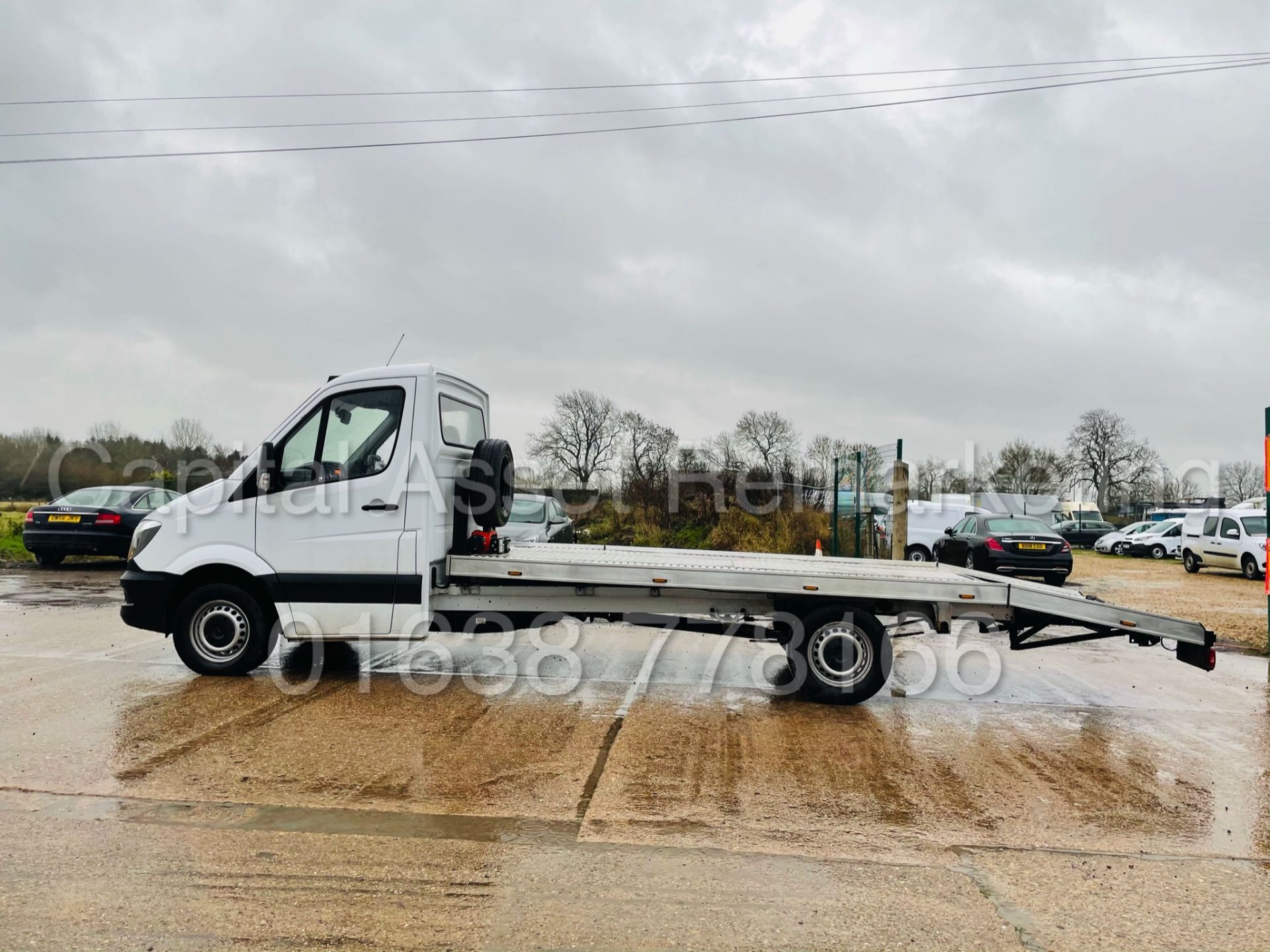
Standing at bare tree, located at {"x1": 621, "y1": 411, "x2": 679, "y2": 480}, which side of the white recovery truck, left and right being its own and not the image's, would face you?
right

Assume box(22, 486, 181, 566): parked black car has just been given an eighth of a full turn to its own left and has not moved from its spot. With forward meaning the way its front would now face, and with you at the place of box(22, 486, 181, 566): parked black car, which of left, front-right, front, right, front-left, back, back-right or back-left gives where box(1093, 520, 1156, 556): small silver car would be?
right

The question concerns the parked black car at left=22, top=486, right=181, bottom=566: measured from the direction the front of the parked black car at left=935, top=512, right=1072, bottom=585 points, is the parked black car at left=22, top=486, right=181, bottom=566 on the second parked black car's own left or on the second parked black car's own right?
on the second parked black car's own left

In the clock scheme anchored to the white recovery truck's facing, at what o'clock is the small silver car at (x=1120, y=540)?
The small silver car is roughly at 4 o'clock from the white recovery truck.

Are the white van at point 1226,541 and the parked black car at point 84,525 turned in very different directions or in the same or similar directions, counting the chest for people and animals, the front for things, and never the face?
very different directions

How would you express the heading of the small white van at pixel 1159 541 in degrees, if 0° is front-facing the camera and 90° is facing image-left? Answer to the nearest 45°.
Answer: approximately 45°

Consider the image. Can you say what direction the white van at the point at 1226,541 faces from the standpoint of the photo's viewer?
facing the viewer and to the right of the viewer

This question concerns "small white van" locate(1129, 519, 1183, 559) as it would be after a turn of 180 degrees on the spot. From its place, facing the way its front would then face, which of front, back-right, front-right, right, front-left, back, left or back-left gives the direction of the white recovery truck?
back-right

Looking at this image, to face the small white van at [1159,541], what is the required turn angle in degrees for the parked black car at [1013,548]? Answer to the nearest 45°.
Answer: approximately 45° to its right

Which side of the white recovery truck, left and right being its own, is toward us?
left

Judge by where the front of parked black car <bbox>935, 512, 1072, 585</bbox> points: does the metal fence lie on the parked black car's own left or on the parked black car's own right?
on the parked black car's own left

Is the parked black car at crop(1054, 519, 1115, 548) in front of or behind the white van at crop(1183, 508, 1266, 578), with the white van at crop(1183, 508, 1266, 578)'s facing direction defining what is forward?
behind

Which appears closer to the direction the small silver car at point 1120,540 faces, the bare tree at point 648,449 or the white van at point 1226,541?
the bare tree

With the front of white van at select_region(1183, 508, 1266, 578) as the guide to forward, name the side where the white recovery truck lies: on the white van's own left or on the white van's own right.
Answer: on the white van's own right
